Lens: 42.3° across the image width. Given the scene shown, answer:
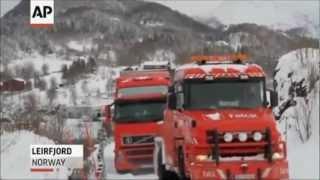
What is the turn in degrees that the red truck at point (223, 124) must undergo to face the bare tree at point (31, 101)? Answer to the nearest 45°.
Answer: approximately 135° to its right

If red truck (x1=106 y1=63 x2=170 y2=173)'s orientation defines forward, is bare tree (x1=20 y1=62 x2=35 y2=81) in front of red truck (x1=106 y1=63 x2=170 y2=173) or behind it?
behind

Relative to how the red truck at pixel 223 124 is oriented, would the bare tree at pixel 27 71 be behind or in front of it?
behind

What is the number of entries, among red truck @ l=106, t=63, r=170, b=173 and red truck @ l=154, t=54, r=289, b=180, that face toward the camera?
2

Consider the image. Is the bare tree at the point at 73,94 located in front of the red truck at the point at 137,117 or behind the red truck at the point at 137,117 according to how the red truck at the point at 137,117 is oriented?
behind

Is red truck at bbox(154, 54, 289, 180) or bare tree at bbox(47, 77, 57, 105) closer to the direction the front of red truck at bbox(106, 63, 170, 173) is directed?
the red truck

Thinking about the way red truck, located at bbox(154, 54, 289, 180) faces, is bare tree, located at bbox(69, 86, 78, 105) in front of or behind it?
behind

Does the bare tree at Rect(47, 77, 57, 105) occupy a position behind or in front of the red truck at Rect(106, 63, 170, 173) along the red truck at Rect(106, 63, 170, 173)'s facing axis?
behind

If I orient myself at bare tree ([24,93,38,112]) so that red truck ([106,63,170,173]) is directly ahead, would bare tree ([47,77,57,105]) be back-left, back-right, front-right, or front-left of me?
back-left
